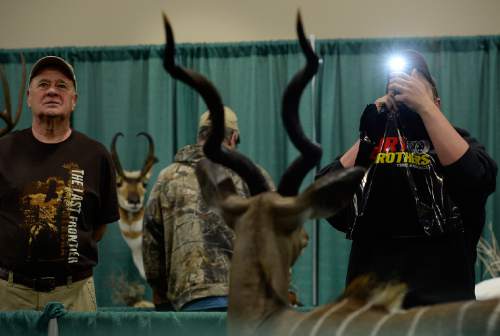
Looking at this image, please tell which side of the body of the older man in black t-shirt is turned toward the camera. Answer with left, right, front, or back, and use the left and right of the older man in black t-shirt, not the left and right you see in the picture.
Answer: front

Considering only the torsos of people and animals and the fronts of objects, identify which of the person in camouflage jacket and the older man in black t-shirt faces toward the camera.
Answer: the older man in black t-shirt

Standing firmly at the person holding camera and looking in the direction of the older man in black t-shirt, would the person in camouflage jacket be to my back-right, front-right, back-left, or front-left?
front-right

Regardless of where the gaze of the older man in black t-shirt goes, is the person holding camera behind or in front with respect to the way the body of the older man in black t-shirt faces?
in front

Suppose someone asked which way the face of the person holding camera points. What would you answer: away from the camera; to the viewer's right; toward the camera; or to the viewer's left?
toward the camera

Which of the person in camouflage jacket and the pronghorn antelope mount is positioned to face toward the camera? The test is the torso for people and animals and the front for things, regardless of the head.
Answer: the pronghorn antelope mount

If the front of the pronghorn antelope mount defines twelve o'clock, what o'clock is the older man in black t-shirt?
The older man in black t-shirt is roughly at 12 o'clock from the pronghorn antelope mount.

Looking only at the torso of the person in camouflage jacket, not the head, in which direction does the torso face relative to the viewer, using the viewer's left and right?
facing away from the viewer and to the right of the viewer

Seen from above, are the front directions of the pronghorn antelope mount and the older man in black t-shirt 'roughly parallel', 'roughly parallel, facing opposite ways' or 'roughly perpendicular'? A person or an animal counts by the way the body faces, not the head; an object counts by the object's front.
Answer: roughly parallel

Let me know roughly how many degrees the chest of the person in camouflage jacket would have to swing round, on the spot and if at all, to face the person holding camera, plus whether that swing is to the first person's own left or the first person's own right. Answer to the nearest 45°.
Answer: approximately 90° to the first person's own right

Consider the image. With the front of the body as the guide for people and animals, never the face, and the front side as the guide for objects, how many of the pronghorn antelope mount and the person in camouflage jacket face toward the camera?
1

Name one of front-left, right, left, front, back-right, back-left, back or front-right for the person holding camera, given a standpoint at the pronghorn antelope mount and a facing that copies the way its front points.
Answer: front

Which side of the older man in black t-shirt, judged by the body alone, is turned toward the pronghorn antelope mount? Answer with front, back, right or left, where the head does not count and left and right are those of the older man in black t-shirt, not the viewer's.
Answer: back

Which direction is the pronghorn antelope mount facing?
toward the camera

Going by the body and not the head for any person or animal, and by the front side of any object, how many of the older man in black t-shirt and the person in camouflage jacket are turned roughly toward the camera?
1
